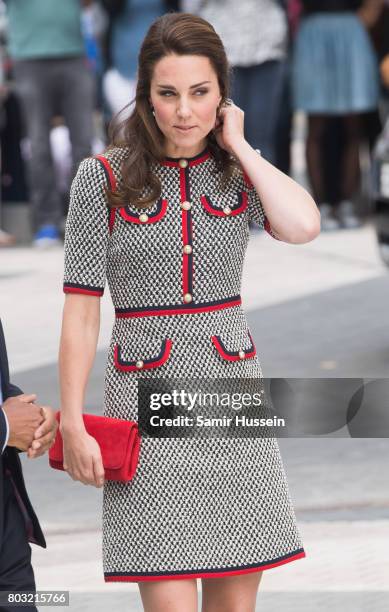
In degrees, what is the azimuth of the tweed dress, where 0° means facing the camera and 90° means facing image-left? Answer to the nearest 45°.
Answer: approximately 0°

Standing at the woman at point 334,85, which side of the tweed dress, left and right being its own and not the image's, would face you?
back
